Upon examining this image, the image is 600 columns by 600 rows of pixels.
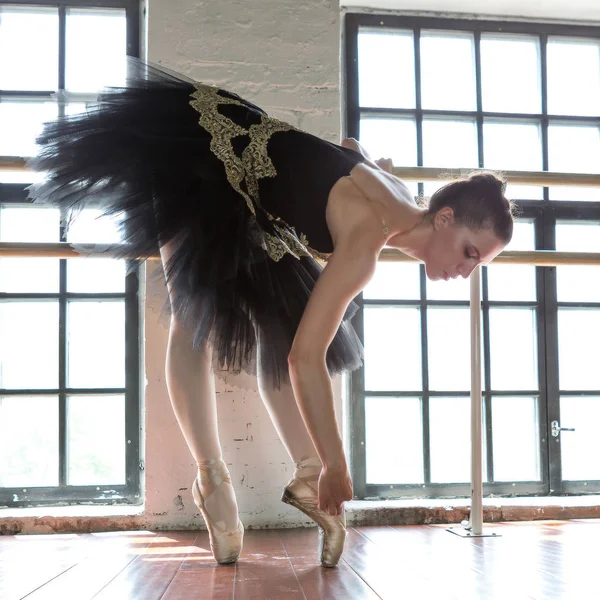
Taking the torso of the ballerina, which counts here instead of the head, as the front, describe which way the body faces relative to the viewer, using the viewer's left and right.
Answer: facing to the right of the viewer

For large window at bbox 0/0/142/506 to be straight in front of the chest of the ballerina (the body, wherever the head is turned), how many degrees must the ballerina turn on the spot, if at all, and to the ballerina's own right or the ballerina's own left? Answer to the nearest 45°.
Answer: approximately 135° to the ballerina's own left
